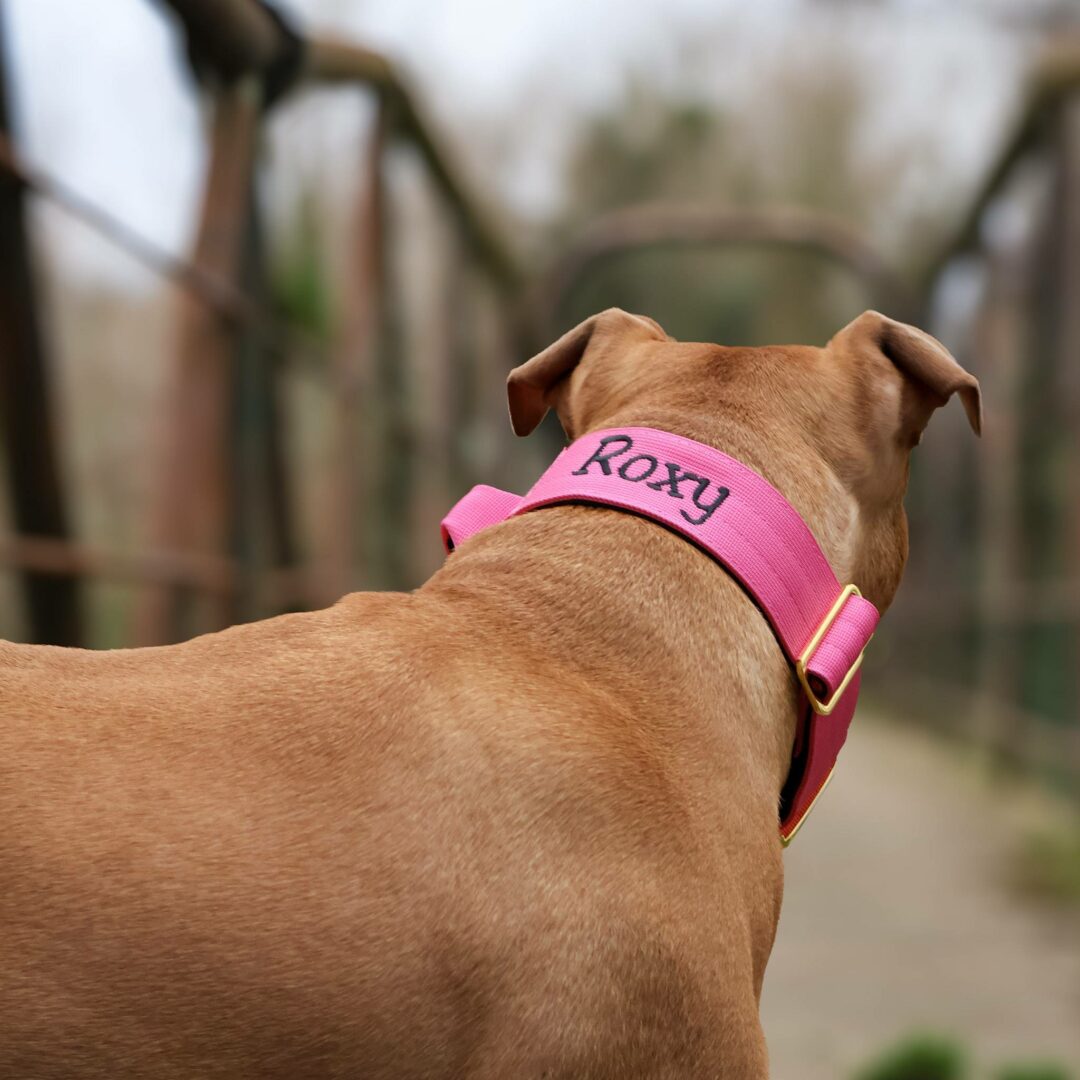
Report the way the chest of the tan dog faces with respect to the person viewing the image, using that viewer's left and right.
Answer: facing away from the viewer and to the right of the viewer

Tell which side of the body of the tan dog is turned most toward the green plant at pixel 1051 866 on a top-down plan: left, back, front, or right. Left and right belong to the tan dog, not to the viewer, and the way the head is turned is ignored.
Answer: front
